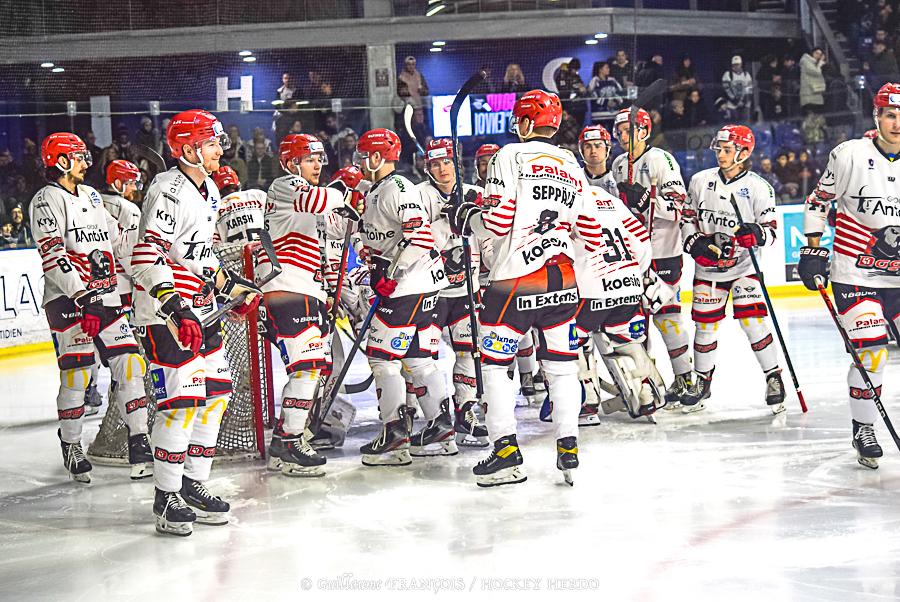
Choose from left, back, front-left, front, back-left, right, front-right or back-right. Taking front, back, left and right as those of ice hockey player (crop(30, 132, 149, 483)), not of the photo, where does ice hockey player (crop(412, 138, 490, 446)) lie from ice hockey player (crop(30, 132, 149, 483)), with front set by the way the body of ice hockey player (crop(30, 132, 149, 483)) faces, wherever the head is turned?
front-left

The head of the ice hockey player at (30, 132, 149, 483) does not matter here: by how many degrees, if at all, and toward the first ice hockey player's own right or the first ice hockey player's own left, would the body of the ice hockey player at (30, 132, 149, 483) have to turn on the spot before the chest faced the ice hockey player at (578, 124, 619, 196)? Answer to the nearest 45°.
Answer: approximately 45° to the first ice hockey player's own left

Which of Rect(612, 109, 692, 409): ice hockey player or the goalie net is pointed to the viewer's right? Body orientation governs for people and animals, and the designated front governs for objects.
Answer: the goalie net

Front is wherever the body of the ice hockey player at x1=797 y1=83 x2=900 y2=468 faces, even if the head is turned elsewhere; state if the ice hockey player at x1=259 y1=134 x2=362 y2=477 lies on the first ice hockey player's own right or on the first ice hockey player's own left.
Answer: on the first ice hockey player's own right

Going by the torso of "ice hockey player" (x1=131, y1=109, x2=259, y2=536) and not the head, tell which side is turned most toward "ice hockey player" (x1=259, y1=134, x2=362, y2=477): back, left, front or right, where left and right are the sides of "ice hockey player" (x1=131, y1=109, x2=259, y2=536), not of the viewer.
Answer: left

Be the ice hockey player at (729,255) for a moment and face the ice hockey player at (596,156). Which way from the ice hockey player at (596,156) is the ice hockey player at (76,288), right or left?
left

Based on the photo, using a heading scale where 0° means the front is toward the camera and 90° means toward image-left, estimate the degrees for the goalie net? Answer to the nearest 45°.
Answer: approximately 270°

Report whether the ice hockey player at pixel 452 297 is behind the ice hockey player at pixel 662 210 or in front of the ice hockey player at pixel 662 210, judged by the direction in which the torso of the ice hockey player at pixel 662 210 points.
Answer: in front

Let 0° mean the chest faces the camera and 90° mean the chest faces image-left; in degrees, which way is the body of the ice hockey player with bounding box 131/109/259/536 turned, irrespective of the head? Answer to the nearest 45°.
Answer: approximately 315°

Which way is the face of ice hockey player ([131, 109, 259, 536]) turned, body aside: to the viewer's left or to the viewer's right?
to the viewer's right

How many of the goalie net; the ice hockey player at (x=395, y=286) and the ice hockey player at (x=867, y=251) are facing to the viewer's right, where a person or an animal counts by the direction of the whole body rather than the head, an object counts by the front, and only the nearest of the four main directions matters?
1
